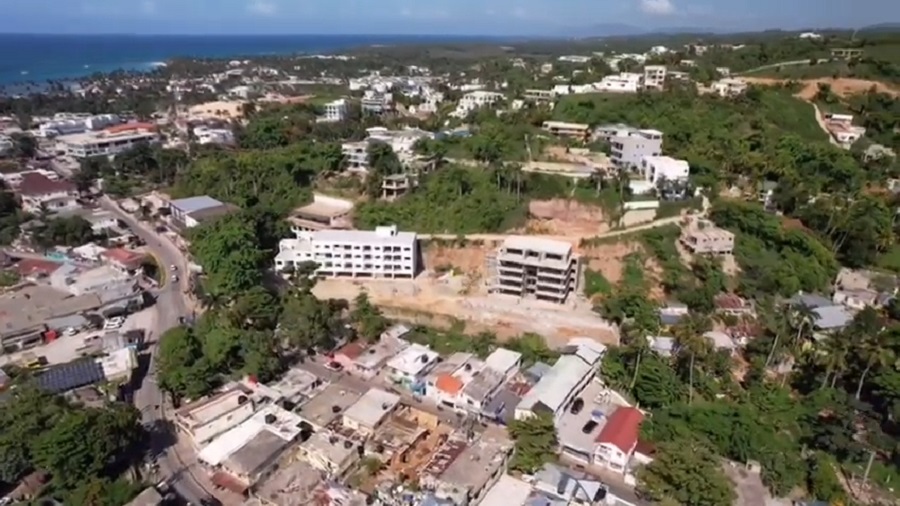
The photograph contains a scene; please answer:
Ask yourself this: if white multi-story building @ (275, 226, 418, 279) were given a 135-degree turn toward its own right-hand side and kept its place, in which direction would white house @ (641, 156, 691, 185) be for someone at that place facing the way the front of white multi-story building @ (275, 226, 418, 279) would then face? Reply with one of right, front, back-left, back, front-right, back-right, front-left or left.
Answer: back-right

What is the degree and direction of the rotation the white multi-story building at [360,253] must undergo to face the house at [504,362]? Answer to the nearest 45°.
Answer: approximately 45° to its left

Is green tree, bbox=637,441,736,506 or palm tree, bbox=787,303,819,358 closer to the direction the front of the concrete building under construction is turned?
the green tree

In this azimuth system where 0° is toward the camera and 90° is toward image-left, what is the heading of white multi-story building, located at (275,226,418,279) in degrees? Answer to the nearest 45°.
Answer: approximately 0°

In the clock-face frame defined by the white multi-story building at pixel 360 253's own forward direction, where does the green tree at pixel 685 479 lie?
The green tree is roughly at 11 o'clock from the white multi-story building.

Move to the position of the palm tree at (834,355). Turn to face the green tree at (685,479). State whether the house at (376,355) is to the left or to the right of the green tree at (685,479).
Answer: right

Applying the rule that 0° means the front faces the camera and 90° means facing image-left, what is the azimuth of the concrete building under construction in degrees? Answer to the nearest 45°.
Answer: approximately 0°

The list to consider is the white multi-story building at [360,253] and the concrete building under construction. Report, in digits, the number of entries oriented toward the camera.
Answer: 2

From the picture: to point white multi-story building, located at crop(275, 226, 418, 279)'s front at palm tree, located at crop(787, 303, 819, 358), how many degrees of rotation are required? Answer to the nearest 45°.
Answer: approximately 45° to its left

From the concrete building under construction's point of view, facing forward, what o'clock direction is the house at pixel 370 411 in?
The house is roughly at 1 o'clock from the concrete building under construction.

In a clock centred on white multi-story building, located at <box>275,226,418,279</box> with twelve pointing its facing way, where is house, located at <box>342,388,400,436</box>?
The house is roughly at 12 o'clock from the white multi-story building.
